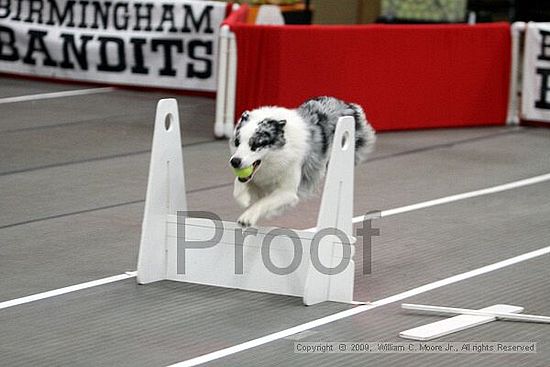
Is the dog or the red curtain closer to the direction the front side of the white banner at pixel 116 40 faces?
the dog

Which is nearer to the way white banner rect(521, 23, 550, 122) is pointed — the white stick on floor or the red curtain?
the white stick on floor

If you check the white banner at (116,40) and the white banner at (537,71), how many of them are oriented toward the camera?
2

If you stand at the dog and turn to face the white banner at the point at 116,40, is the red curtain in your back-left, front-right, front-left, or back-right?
front-right

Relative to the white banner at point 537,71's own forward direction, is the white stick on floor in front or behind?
in front

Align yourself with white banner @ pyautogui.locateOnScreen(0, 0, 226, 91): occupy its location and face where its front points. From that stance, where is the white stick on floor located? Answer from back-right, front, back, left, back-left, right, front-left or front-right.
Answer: front

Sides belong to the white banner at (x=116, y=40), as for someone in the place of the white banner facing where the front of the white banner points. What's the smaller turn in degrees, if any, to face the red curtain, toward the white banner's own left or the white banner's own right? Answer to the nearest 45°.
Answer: approximately 45° to the white banner's own left

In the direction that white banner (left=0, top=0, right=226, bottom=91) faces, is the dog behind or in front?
in front

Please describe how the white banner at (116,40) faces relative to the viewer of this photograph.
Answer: facing the viewer

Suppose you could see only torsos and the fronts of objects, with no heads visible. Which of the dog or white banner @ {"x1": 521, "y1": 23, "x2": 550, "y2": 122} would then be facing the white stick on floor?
the white banner

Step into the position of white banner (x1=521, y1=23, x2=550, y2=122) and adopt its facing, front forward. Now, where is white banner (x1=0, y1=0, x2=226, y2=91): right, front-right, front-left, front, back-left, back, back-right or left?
right

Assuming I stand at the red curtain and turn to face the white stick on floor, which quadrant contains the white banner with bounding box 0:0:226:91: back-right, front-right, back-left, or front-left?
back-right

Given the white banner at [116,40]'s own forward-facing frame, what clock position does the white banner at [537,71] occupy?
the white banner at [537,71] is roughly at 10 o'clock from the white banner at [116,40].

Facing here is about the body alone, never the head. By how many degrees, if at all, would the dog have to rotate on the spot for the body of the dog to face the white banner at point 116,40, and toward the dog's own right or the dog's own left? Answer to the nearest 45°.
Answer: approximately 135° to the dog's own right

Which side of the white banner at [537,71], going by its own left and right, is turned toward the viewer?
front
